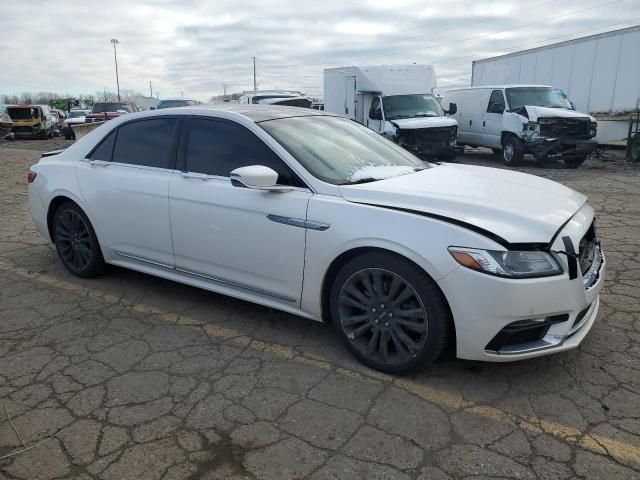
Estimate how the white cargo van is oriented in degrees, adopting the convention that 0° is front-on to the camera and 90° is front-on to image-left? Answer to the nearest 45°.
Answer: approximately 315°

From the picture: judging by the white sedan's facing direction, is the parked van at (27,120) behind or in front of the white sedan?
behind

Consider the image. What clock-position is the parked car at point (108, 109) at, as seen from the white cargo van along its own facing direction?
The parked car is roughly at 5 o'clock from the white cargo van.

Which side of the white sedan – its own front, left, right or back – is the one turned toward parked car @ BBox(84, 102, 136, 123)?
back

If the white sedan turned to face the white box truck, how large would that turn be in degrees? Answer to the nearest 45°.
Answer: approximately 135° to its left

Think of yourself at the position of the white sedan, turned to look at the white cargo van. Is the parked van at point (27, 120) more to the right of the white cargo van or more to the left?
left

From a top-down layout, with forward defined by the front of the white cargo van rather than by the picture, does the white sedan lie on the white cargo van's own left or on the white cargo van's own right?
on the white cargo van's own right

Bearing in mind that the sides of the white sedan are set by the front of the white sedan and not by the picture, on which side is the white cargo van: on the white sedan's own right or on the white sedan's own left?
on the white sedan's own left
